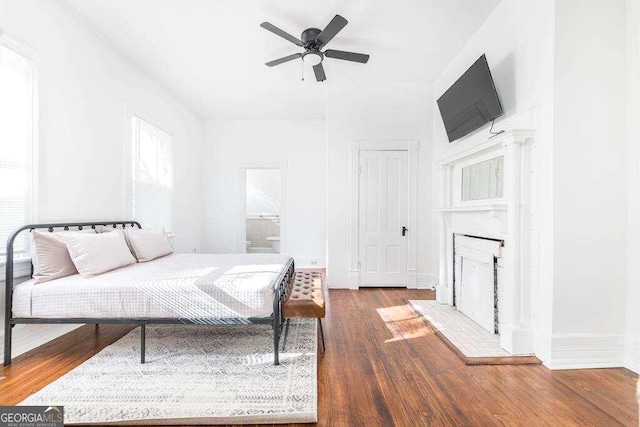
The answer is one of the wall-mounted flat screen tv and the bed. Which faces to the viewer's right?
the bed

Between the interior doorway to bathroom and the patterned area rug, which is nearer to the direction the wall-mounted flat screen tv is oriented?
the patterned area rug

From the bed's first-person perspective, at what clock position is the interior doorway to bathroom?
The interior doorway to bathroom is roughly at 10 o'clock from the bed.

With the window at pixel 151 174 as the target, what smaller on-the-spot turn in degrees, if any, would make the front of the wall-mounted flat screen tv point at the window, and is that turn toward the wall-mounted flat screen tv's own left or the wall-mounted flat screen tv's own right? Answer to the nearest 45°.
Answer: approximately 45° to the wall-mounted flat screen tv's own right

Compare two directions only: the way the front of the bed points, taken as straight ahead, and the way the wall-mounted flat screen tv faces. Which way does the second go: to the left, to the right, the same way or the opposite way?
the opposite way

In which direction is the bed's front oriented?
to the viewer's right

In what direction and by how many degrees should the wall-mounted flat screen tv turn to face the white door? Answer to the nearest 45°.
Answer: approximately 90° to its right

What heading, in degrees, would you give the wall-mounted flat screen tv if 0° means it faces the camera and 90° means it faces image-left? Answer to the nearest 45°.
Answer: approximately 45°

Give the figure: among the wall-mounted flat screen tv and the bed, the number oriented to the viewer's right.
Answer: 1
